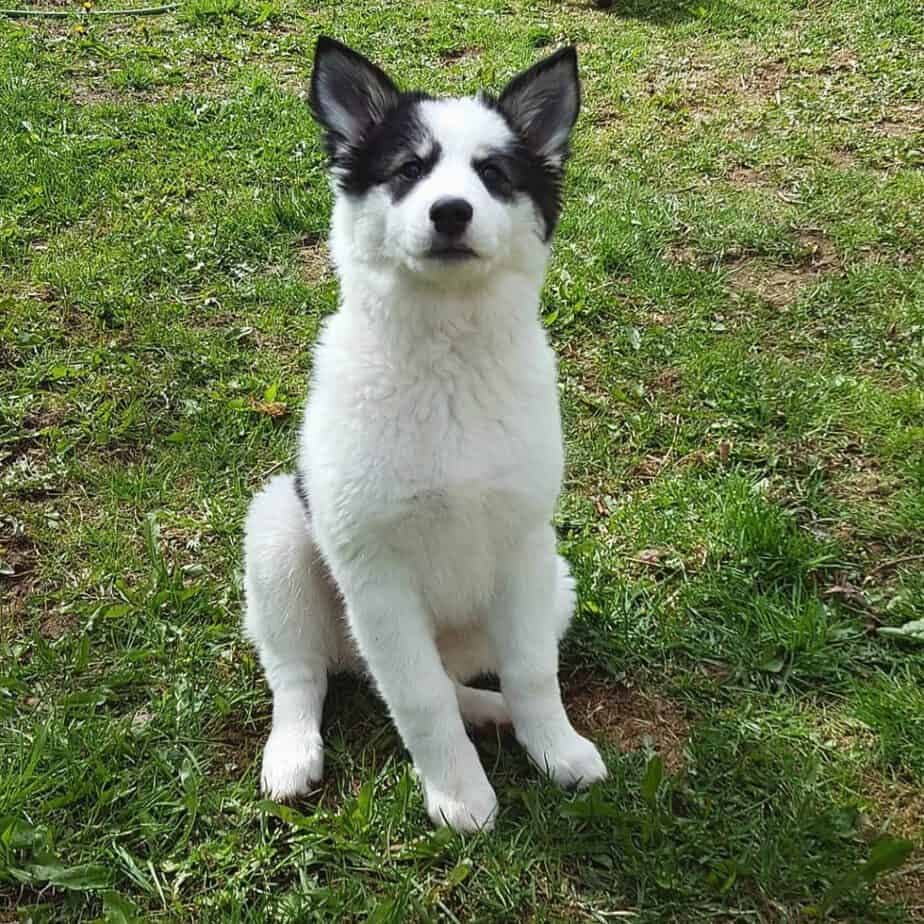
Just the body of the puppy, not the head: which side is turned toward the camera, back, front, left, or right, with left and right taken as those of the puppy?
front
